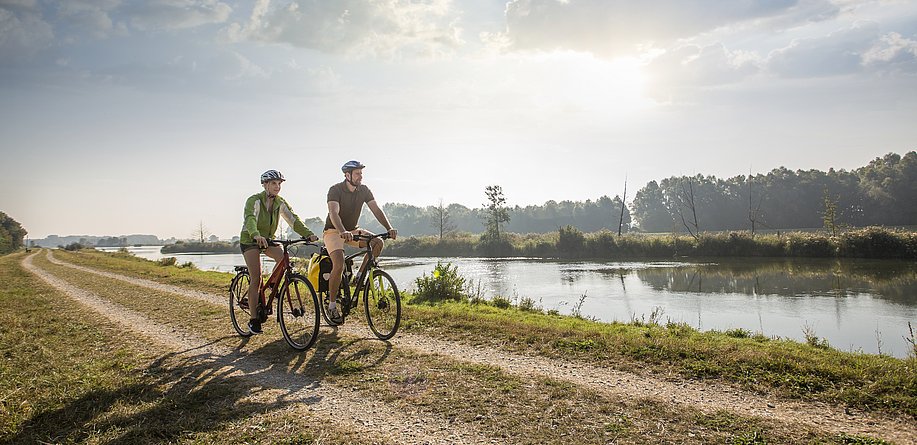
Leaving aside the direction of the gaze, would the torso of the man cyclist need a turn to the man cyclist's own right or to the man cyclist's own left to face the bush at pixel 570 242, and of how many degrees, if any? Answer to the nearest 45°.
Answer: approximately 90° to the man cyclist's own left

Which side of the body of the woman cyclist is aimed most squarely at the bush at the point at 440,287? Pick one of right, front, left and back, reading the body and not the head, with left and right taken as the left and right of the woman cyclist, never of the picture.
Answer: left

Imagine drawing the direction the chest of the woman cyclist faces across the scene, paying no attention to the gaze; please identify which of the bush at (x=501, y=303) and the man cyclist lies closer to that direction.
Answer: the man cyclist

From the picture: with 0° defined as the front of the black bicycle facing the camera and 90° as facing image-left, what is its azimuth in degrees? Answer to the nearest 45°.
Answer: approximately 315°

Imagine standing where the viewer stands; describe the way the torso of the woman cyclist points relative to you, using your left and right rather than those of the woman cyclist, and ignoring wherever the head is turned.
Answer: facing the viewer and to the right of the viewer

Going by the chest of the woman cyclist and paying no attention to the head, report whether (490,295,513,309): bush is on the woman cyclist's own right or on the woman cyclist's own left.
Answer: on the woman cyclist's own left

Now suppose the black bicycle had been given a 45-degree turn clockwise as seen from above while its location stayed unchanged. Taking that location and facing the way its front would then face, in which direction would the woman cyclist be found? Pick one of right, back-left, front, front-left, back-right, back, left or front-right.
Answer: right

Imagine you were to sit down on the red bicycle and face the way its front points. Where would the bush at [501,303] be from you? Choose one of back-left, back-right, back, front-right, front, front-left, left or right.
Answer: left

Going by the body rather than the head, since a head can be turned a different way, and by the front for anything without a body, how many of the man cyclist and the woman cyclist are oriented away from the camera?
0

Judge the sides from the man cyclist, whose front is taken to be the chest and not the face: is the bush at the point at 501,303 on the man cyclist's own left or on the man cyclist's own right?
on the man cyclist's own left
